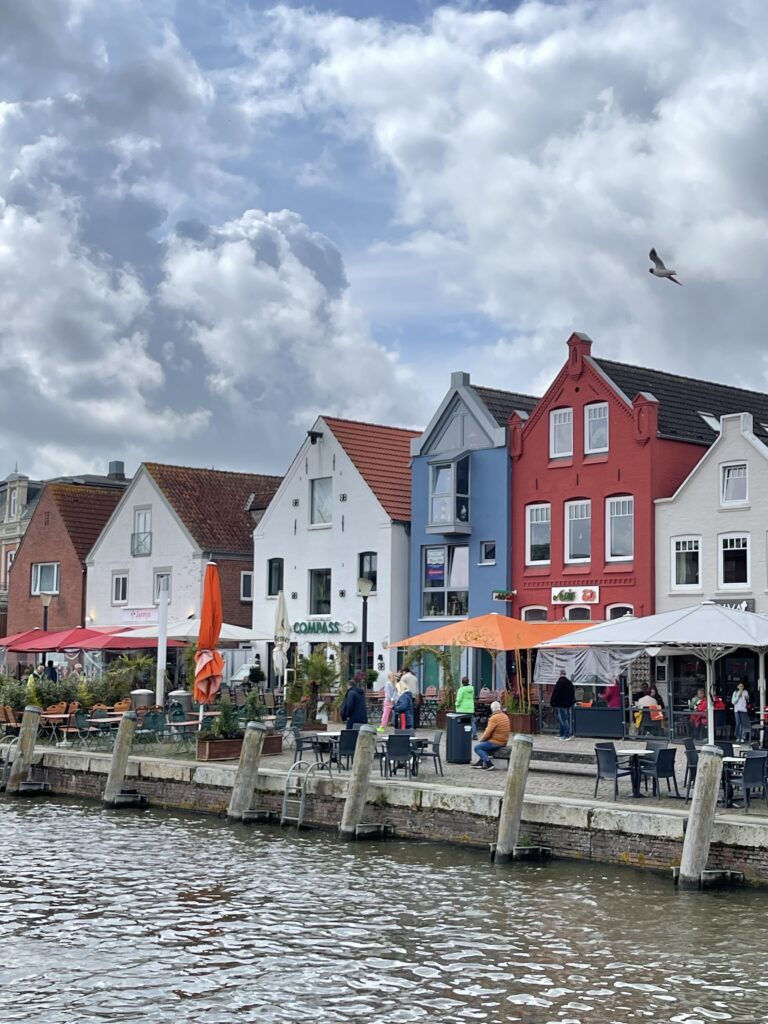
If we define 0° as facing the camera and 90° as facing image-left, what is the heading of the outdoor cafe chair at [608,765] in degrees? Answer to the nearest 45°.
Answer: approximately 225°

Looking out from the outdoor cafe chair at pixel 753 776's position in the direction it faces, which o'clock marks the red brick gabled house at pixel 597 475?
The red brick gabled house is roughly at 1 o'clock from the outdoor cafe chair.

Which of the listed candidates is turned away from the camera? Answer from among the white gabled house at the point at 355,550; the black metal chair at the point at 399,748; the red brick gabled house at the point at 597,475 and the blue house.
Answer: the black metal chair

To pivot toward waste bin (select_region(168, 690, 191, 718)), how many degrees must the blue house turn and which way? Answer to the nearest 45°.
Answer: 0° — it already faces it

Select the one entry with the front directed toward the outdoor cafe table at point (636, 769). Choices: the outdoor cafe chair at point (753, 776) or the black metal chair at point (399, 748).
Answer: the outdoor cafe chair

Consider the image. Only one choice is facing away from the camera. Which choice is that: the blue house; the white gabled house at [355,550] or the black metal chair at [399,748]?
the black metal chair

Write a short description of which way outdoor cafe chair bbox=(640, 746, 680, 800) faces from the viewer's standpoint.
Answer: facing away from the viewer and to the left of the viewer

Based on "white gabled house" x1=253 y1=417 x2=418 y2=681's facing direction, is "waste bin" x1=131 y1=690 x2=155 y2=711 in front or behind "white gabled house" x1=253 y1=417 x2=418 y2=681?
in front

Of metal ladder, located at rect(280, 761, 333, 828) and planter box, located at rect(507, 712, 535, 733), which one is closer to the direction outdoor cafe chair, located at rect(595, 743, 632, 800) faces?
the planter box

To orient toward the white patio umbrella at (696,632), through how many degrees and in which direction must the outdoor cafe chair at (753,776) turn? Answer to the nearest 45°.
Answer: approximately 45° to its right

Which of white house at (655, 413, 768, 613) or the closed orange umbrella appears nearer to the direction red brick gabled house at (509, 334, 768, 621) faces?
the closed orange umbrella
